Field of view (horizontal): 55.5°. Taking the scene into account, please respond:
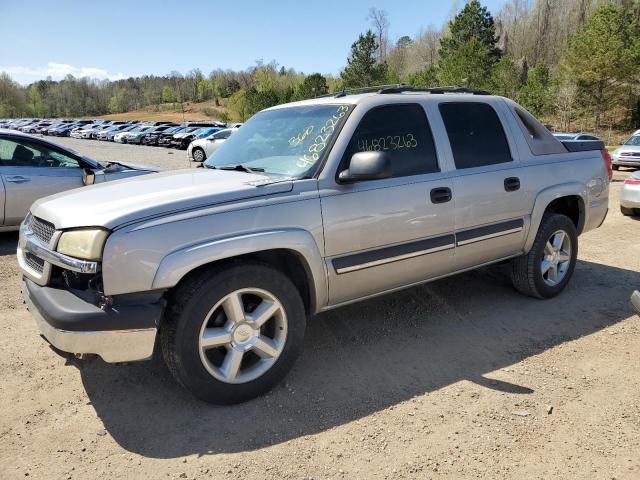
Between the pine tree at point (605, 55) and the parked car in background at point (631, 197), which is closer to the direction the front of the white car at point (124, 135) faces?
the parked car in background

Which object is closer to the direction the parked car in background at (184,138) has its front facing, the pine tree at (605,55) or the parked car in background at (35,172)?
the parked car in background

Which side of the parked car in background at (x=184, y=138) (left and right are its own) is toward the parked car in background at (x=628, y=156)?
left

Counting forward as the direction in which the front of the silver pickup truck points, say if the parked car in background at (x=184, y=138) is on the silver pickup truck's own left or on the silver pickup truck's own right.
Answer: on the silver pickup truck's own right

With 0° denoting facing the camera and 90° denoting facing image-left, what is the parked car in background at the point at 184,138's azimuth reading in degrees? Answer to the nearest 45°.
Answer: approximately 45°

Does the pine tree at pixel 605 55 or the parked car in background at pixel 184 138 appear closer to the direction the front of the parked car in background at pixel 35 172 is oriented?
the pine tree

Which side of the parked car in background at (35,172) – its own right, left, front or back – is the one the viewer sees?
right

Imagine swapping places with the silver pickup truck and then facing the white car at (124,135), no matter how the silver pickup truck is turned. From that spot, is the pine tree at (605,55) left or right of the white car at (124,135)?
right

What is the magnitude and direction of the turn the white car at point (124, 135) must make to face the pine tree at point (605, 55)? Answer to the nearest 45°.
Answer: approximately 90° to its left

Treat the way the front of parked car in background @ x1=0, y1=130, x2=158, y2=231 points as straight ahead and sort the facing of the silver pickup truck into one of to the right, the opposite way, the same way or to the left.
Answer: the opposite way
